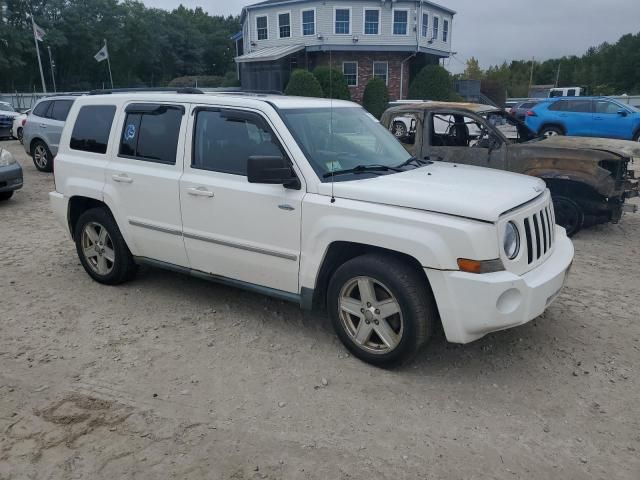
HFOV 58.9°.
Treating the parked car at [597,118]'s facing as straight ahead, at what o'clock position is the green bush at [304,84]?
The green bush is roughly at 7 o'clock from the parked car.

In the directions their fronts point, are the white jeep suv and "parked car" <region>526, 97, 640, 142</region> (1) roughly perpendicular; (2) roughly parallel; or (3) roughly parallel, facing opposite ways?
roughly parallel

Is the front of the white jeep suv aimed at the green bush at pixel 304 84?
no

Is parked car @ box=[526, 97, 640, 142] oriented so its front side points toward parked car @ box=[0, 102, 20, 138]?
no

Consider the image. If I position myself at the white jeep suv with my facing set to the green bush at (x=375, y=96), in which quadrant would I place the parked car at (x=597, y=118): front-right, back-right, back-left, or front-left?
front-right

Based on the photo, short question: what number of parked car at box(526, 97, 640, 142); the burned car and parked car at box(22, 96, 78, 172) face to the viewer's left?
0

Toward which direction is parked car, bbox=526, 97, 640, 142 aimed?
to the viewer's right

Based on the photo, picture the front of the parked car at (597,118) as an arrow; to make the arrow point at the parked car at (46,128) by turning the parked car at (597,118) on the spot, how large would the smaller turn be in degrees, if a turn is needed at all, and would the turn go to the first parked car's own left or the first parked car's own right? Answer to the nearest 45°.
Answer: approximately 135° to the first parked car's own right

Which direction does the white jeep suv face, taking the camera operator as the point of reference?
facing the viewer and to the right of the viewer

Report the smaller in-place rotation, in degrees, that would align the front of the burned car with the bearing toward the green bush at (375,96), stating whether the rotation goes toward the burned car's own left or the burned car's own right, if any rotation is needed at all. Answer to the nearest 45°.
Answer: approximately 135° to the burned car's own left

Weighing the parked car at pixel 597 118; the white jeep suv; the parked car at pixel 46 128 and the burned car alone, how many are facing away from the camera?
0

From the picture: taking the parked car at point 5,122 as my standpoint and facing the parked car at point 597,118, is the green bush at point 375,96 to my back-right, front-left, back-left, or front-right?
front-left

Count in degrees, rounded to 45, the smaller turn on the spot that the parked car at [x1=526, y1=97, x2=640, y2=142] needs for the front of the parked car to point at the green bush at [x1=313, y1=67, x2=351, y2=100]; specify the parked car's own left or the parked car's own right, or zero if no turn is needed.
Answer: approximately 135° to the parked car's own left

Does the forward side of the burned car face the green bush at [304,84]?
no

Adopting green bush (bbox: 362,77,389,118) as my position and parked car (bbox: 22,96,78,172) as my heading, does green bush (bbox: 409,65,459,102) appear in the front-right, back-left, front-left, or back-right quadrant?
back-left
